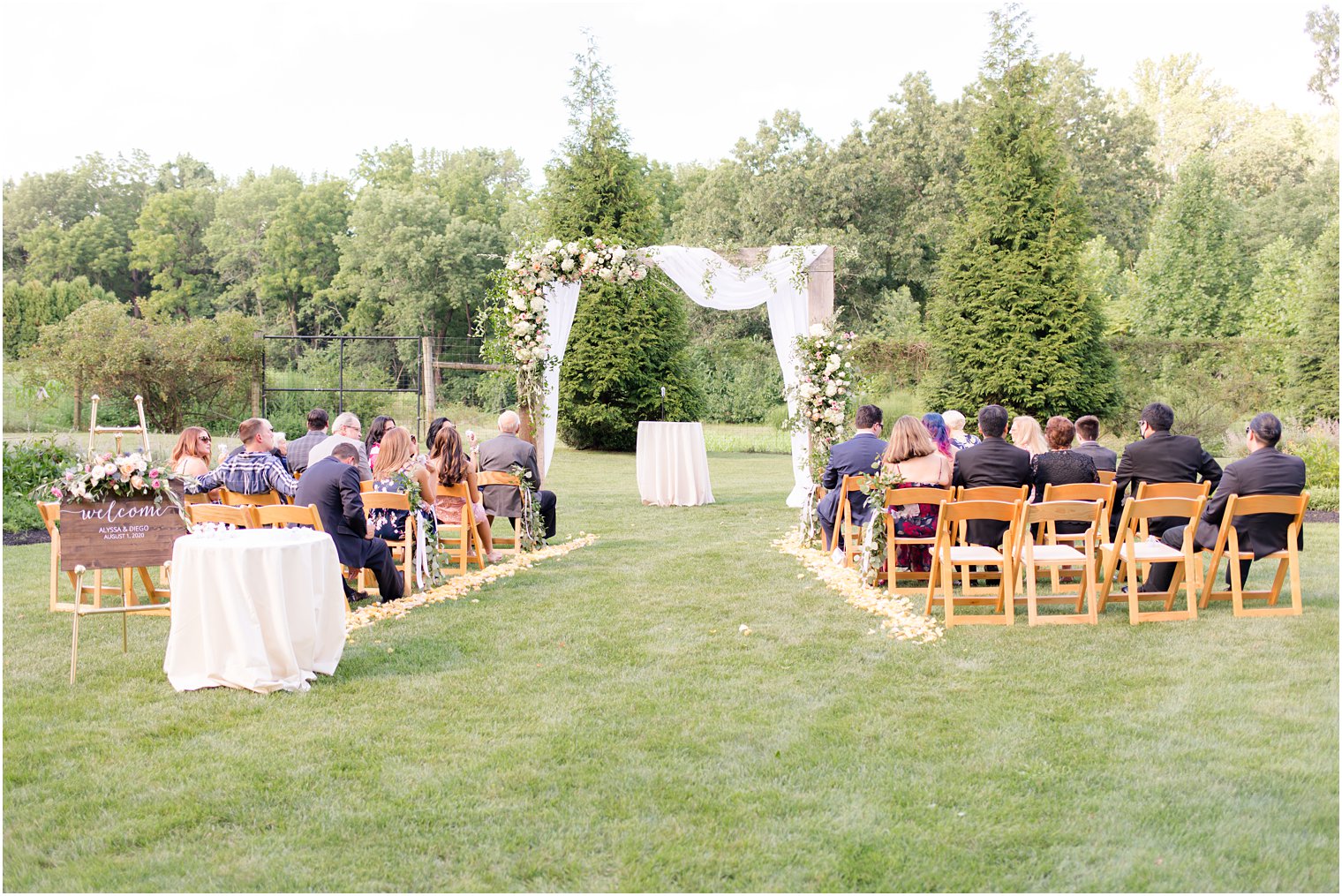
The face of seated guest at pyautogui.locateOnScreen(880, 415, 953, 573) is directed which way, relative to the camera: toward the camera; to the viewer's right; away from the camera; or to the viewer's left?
away from the camera

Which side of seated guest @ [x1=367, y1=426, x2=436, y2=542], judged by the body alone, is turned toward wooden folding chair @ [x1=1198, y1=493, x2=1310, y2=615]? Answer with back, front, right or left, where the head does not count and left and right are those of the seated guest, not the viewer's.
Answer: right

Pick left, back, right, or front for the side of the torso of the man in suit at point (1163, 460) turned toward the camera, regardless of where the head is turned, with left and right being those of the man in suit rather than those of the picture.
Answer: back

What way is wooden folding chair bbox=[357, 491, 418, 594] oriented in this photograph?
away from the camera

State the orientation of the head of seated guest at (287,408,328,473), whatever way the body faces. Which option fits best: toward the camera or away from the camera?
away from the camera

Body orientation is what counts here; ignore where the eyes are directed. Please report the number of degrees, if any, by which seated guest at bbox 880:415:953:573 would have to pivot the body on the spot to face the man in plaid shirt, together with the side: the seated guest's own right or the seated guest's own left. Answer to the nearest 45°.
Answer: approximately 90° to the seated guest's own left

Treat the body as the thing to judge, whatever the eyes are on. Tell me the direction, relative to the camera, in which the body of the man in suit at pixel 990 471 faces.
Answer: away from the camera

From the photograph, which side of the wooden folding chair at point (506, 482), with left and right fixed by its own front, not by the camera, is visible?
back

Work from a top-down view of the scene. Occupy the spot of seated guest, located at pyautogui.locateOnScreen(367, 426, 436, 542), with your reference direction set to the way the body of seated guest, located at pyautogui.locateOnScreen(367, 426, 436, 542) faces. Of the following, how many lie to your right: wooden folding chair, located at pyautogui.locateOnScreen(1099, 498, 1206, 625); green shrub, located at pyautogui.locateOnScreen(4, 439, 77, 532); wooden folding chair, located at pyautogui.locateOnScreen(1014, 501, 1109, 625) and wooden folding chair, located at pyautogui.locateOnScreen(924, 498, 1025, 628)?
3

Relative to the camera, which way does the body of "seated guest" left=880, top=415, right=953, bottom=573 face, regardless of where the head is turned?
away from the camera

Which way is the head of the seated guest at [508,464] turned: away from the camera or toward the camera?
away from the camera

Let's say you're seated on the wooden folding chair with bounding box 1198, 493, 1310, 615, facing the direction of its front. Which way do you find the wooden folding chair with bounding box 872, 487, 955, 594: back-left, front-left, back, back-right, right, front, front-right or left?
front-left
